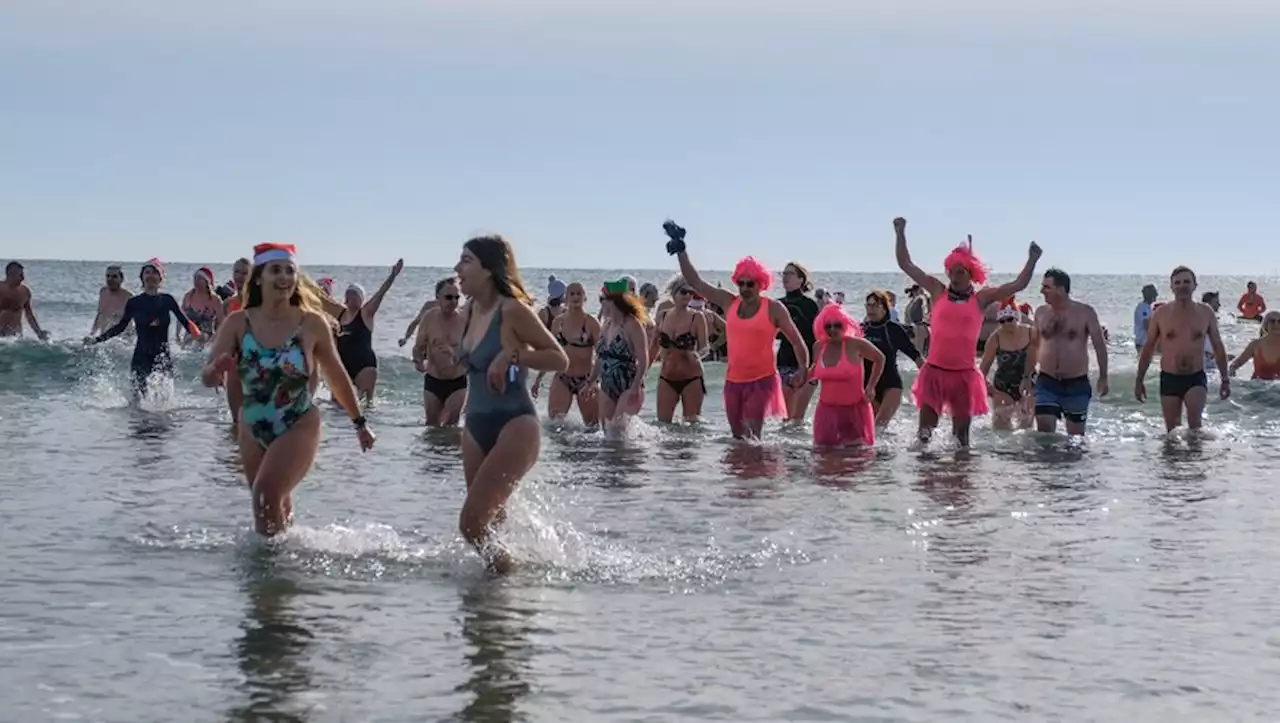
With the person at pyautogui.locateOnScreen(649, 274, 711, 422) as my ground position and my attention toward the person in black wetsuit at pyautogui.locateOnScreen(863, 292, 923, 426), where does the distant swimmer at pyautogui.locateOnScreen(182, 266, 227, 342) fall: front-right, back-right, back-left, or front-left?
back-left

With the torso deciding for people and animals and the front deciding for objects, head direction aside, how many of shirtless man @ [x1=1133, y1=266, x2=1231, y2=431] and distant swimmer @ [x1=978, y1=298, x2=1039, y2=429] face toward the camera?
2

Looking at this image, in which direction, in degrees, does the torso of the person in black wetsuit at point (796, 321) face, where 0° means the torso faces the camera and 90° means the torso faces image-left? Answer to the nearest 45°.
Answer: approximately 45°

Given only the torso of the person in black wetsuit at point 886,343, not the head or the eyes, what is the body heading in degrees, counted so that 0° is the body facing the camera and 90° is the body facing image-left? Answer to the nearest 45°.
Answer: approximately 45°

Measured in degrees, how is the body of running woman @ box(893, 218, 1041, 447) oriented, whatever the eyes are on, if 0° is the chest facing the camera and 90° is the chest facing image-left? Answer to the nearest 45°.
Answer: approximately 0°

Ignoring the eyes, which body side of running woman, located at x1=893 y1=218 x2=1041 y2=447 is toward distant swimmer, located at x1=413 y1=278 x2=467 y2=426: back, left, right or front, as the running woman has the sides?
right

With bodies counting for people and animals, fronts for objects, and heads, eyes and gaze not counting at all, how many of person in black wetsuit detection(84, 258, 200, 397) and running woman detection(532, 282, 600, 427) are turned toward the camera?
2

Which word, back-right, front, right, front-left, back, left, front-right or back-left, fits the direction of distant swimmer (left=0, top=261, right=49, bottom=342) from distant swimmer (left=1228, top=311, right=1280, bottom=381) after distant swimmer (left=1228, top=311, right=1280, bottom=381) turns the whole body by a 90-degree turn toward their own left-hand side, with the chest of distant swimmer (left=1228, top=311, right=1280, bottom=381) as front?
back

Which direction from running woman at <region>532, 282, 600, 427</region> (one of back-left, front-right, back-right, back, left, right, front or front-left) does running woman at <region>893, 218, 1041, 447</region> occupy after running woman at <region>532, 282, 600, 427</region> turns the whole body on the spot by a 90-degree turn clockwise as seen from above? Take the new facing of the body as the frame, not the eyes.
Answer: back-left

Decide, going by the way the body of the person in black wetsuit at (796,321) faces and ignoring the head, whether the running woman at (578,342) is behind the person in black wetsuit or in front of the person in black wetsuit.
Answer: in front
